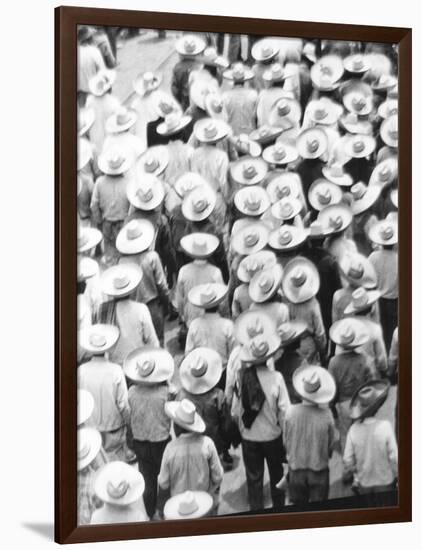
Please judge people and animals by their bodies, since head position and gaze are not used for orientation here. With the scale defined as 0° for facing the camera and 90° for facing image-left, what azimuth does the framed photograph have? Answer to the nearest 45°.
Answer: approximately 315°
